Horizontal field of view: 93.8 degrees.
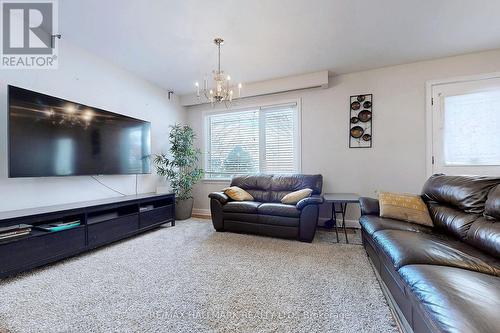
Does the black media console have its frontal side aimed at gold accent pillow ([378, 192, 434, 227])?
yes

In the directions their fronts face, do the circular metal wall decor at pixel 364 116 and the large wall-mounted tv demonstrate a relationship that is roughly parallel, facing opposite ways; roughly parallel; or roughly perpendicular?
roughly perpendicular

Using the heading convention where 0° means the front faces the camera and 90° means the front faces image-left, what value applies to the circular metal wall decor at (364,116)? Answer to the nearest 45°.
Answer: approximately 0°

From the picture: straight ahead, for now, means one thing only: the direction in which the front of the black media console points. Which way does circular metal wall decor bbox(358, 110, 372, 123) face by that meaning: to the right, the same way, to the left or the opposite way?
to the right

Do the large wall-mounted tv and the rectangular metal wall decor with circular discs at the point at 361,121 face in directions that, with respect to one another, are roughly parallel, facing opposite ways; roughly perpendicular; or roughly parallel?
roughly perpendicular

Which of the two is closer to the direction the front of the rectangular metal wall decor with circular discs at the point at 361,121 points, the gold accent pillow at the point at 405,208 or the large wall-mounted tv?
the gold accent pillow

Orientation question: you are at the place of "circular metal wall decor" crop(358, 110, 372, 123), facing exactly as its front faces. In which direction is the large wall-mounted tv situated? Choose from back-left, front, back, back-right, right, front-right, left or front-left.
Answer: front-right

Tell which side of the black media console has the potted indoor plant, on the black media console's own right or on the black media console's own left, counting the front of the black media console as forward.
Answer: on the black media console's own left

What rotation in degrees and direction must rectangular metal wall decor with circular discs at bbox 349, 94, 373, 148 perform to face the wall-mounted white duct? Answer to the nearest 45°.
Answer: approximately 90° to its right

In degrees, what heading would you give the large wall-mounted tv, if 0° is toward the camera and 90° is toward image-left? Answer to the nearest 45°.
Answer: approximately 315°
